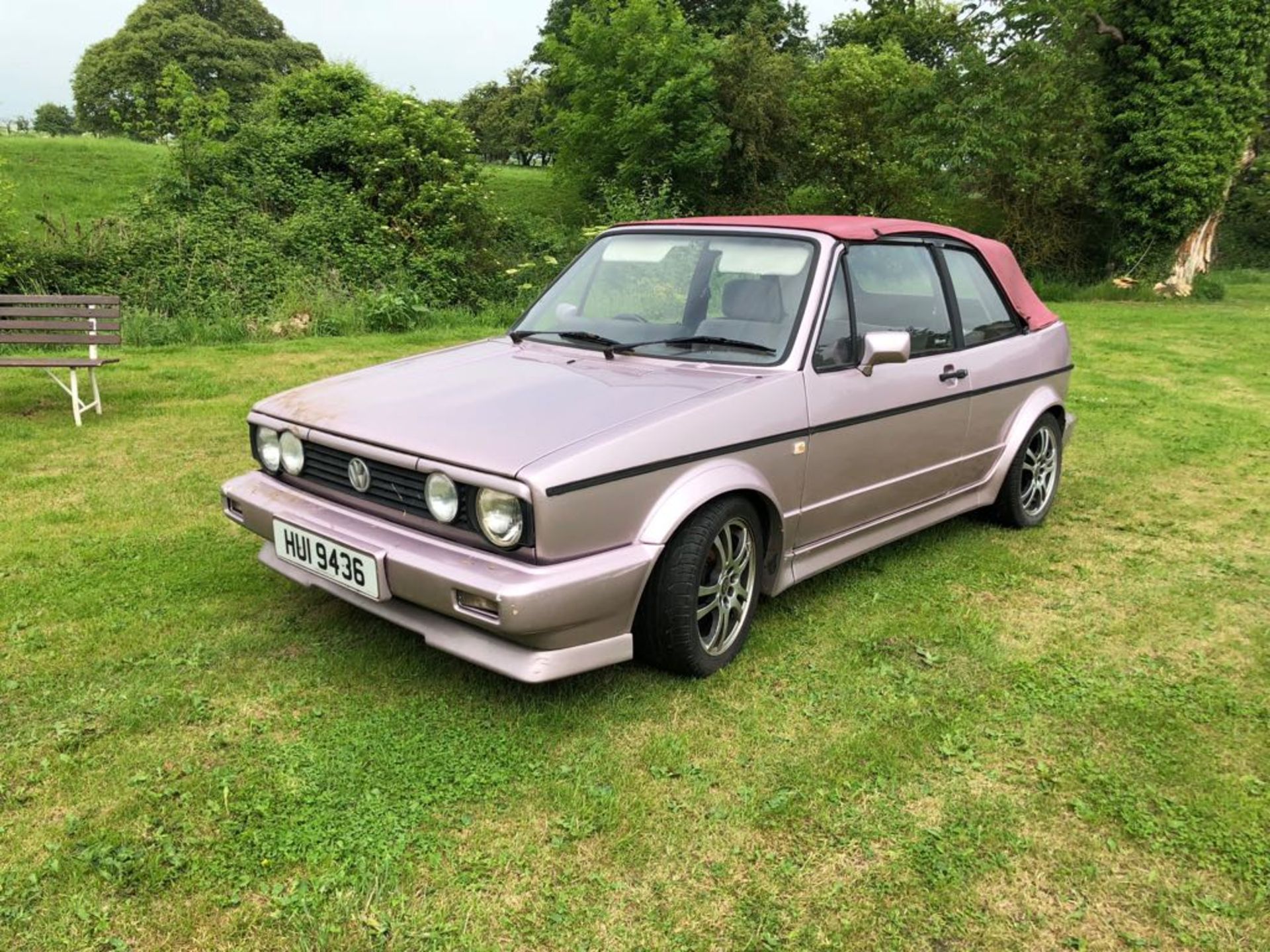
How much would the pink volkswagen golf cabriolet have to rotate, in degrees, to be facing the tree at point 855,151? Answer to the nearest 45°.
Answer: approximately 135° to its right

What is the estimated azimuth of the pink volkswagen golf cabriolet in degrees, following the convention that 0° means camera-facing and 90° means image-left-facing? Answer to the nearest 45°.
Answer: approximately 45°

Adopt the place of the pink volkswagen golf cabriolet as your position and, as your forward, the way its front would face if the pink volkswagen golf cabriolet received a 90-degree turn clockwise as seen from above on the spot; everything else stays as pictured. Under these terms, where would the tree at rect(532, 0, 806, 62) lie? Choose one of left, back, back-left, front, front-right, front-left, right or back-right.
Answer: front-right

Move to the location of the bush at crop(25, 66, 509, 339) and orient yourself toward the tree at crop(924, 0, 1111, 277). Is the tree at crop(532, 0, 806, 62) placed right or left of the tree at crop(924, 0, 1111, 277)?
left

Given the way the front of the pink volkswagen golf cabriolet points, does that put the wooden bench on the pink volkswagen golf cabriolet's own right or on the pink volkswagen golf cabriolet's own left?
on the pink volkswagen golf cabriolet's own right

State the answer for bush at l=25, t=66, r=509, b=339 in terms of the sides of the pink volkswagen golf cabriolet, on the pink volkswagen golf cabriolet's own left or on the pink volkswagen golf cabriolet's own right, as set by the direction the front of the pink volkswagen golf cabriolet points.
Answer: on the pink volkswagen golf cabriolet's own right
